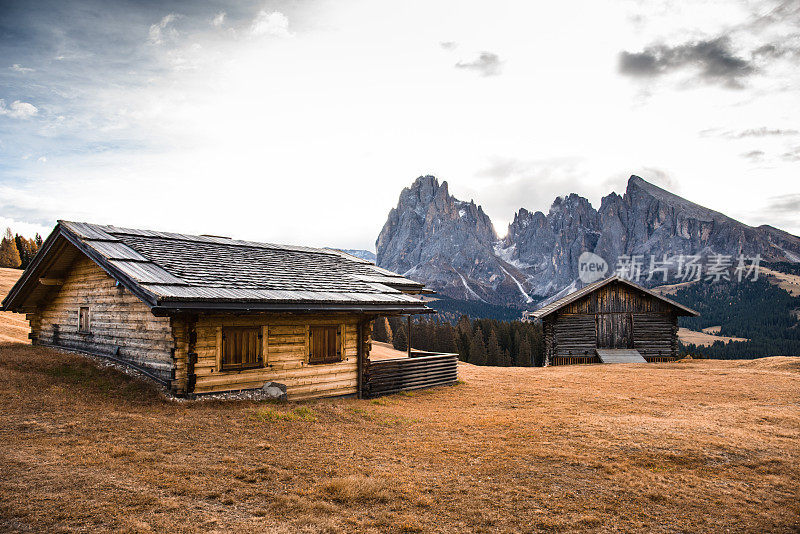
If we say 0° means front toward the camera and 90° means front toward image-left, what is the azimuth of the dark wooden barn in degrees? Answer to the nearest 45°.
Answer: approximately 0°

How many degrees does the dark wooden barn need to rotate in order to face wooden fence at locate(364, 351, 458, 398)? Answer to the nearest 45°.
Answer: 0° — it already faces it

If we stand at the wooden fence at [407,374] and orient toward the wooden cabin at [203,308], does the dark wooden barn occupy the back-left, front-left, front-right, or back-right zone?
back-right

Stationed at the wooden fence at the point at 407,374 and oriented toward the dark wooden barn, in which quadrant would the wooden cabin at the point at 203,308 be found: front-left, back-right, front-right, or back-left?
back-left
